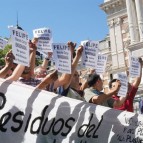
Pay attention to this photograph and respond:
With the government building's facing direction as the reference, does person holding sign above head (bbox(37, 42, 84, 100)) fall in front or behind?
in front

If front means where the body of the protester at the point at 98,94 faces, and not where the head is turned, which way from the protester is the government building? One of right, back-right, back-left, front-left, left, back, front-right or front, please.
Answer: left

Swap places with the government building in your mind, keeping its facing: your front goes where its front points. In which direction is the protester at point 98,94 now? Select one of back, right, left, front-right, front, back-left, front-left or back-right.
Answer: front-left

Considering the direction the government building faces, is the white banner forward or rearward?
forward

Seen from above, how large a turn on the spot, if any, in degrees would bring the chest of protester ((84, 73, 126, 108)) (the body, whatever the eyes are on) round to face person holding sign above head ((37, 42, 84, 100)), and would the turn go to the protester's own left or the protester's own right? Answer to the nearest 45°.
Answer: approximately 135° to the protester's own right

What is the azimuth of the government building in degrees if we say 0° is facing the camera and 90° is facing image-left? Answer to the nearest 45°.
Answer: approximately 45°
